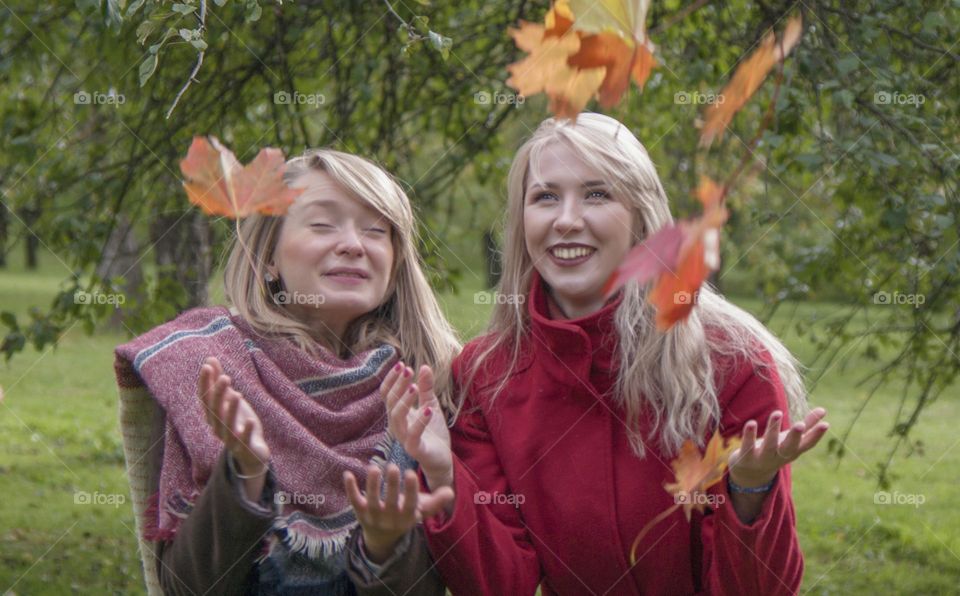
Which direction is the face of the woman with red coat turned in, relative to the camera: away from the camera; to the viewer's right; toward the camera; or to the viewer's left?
toward the camera

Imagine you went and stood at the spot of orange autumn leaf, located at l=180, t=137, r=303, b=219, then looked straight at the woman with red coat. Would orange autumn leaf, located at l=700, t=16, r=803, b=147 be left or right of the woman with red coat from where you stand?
right

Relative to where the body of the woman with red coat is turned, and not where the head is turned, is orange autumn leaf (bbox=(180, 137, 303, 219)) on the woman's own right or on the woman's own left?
on the woman's own right

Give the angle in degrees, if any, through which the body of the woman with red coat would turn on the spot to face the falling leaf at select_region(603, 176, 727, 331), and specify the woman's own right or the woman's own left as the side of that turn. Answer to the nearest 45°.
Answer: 0° — they already face it

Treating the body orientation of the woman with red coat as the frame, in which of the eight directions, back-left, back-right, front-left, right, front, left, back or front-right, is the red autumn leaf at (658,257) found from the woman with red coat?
front

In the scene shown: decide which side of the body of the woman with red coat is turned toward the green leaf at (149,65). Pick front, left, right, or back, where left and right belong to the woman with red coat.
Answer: right

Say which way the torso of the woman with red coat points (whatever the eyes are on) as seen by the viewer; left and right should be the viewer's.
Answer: facing the viewer
